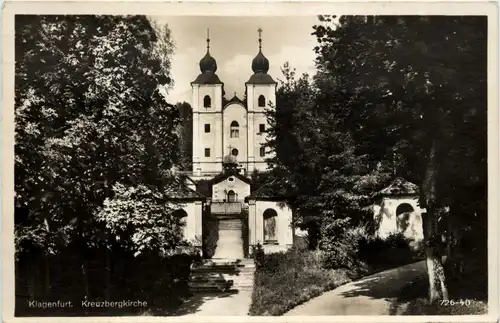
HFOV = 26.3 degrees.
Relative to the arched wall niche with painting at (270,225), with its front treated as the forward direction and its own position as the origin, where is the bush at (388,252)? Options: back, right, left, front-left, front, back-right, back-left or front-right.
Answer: left

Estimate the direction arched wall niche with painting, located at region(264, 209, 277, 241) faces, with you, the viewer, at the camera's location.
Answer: facing the viewer
